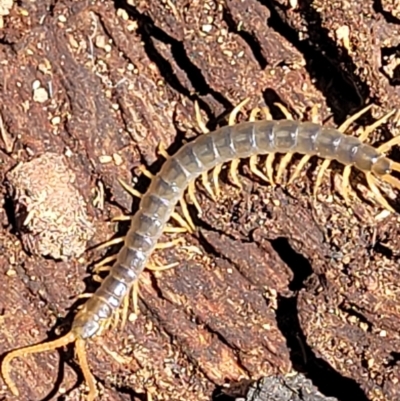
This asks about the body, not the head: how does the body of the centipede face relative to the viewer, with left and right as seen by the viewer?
facing the viewer and to the left of the viewer
